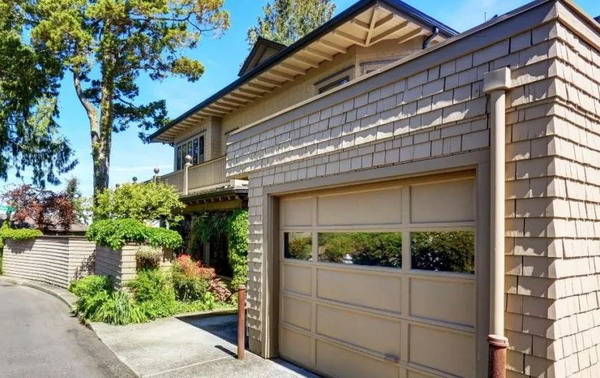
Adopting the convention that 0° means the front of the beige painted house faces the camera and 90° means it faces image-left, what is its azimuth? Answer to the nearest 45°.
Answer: approximately 45°

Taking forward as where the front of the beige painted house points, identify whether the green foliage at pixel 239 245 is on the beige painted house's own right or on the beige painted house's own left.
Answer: on the beige painted house's own right

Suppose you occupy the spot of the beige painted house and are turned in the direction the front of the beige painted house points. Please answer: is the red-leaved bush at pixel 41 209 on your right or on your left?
on your right

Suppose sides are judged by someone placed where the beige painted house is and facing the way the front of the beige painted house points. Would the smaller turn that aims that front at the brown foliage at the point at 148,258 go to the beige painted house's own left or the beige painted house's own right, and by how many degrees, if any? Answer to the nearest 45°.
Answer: approximately 90° to the beige painted house's own right

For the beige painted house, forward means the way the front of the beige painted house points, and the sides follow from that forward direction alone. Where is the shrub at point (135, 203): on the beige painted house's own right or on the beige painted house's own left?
on the beige painted house's own right

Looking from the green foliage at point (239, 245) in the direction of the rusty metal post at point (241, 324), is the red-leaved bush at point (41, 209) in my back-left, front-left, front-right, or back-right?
back-right

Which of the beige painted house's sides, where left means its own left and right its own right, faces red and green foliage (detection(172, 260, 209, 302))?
right

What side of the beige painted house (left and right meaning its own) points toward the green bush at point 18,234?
right
